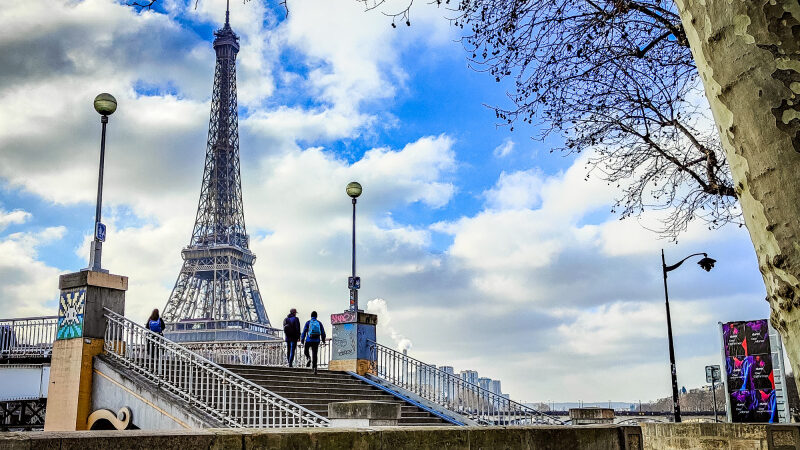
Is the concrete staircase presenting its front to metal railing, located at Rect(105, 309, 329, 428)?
no

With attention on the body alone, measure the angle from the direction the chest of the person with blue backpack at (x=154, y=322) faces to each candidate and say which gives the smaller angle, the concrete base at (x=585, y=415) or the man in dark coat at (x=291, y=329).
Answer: the man in dark coat

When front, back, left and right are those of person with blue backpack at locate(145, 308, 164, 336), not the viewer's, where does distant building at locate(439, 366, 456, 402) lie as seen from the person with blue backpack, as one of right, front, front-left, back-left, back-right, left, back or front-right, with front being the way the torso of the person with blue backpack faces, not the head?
right

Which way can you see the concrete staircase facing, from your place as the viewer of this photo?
facing the viewer and to the right of the viewer

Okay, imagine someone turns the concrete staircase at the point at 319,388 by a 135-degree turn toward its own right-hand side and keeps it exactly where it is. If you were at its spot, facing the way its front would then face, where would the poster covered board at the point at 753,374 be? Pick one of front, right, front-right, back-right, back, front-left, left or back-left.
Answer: back

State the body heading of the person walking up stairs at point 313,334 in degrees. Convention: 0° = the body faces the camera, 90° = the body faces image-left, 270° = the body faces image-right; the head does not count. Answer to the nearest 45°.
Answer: approximately 180°

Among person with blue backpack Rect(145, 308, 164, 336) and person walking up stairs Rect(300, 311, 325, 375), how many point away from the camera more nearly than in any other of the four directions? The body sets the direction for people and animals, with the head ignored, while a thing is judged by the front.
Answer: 2

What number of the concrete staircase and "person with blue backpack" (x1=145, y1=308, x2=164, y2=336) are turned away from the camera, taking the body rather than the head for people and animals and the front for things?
1

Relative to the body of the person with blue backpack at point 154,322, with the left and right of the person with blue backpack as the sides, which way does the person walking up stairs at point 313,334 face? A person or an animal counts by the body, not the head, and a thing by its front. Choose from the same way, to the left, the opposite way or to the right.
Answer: the same way

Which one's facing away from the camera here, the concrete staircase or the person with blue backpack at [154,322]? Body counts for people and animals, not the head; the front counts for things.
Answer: the person with blue backpack

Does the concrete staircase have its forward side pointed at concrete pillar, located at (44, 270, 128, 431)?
no

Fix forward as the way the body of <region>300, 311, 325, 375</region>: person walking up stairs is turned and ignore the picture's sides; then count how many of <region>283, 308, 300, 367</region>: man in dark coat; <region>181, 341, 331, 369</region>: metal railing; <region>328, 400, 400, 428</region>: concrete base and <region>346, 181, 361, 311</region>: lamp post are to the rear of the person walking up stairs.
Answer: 1

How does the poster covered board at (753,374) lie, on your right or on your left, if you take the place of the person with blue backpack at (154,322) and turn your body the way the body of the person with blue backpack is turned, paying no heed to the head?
on your right

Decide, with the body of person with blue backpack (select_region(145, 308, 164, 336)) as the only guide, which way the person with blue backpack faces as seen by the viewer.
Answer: away from the camera
